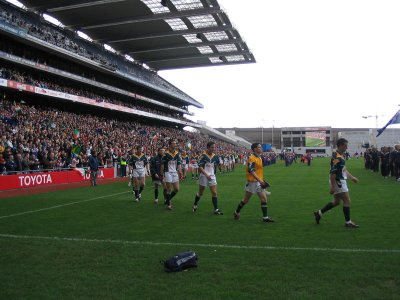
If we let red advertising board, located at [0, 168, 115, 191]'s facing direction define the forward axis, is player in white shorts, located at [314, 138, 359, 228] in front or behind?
in front

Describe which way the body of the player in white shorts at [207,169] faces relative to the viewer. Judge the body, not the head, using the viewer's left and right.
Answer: facing the viewer and to the right of the viewer

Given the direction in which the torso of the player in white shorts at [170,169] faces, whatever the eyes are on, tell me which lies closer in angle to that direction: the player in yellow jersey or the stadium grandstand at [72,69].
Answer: the player in yellow jersey

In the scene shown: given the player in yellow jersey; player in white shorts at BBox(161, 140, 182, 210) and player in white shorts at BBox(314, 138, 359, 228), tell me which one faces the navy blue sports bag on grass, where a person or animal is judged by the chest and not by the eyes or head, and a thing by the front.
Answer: player in white shorts at BBox(161, 140, 182, 210)

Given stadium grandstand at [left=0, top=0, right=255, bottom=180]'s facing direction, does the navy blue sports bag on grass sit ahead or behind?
ahead

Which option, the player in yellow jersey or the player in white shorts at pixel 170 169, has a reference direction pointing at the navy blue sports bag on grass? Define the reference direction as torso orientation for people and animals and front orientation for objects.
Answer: the player in white shorts
